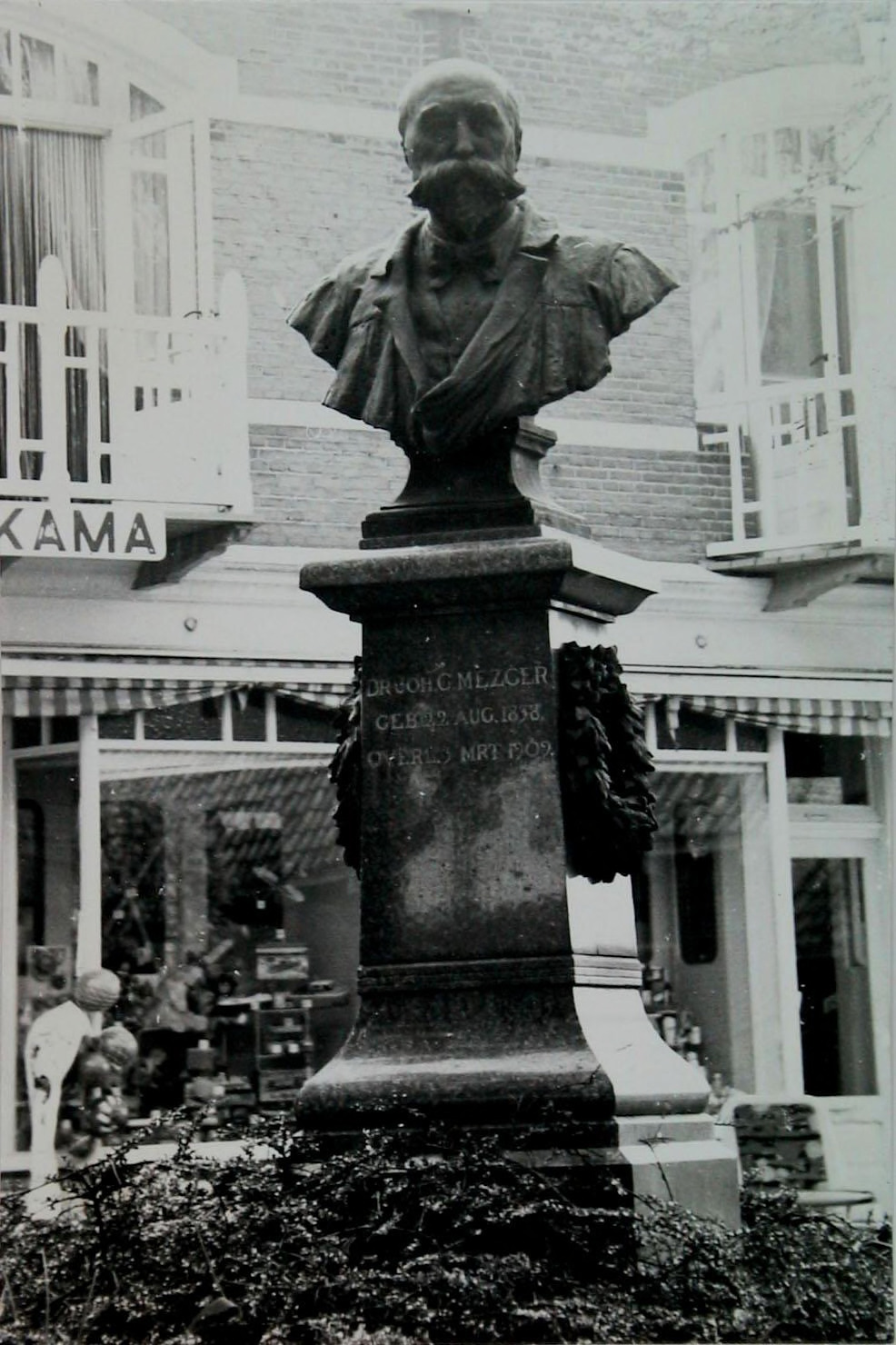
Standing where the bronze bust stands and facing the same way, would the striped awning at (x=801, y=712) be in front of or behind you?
behind

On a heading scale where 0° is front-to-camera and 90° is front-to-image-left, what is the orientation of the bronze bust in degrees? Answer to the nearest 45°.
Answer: approximately 0°

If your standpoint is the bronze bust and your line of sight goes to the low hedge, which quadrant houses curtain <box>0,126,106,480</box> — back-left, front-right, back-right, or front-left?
back-right

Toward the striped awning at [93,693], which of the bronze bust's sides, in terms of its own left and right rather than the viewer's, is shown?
back
